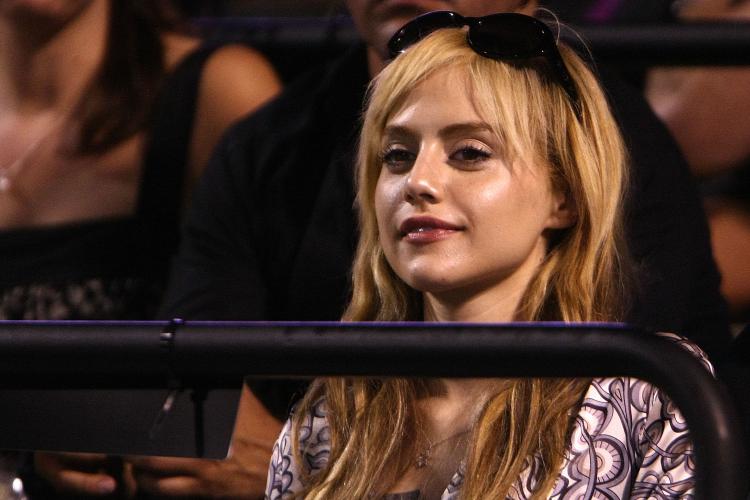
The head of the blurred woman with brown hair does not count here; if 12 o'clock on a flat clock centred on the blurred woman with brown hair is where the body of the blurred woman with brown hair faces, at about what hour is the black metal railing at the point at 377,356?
The black metal railing is roughly at 10 o'clock from the blurred woman with brown hair.

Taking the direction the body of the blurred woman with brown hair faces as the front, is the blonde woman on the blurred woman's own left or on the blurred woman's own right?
on the blurred woman's own left

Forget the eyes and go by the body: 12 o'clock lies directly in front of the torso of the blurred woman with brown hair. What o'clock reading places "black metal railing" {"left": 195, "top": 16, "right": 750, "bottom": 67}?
The black metal railing is roughly at 9 o'clock from the blurred woman with brown hair.

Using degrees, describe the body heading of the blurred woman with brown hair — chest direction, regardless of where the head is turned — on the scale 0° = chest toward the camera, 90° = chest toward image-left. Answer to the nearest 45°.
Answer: approximately 45°
